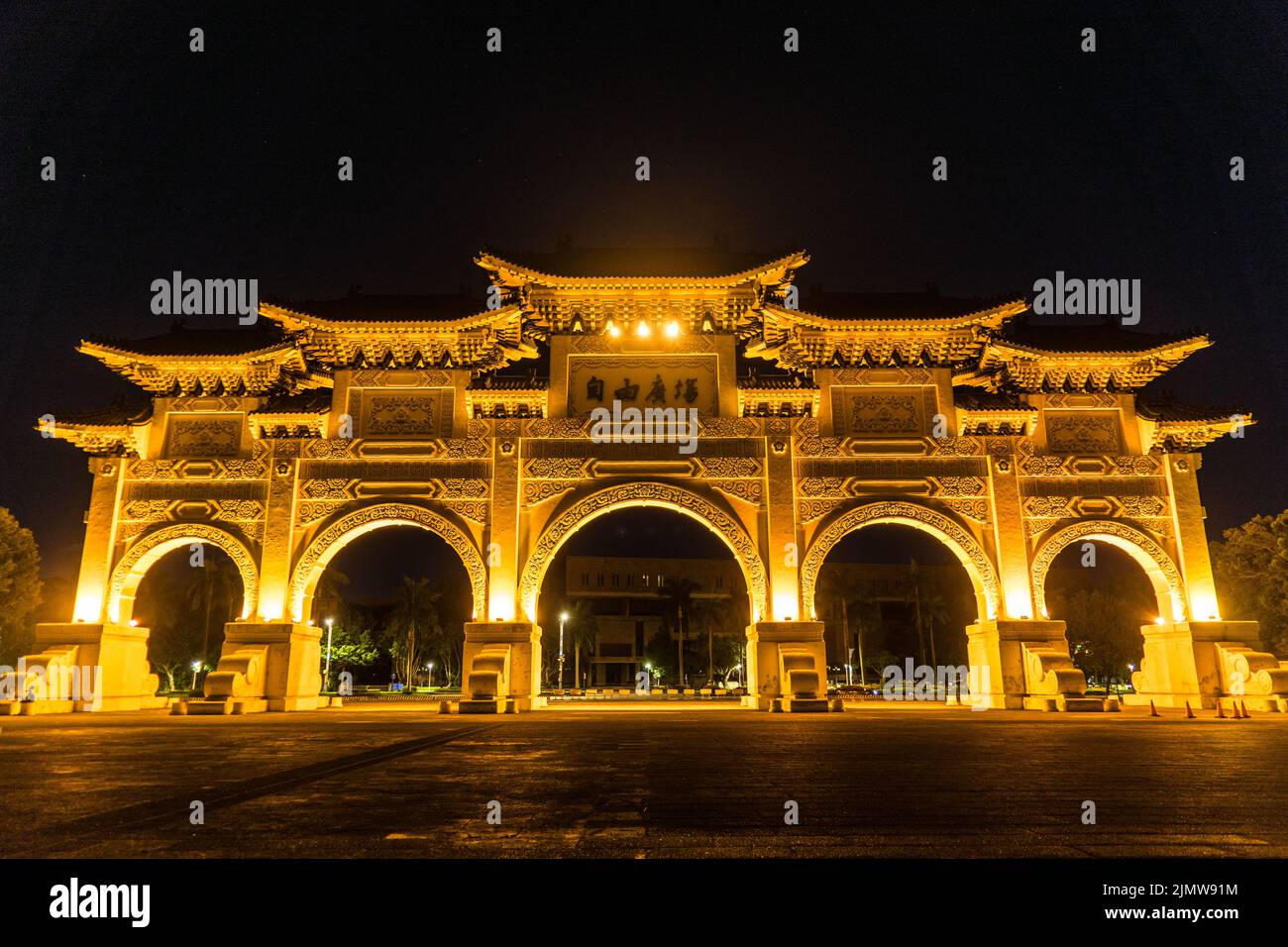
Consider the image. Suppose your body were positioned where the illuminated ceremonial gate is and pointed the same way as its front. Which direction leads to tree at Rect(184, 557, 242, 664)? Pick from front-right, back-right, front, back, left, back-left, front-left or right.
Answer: back-right

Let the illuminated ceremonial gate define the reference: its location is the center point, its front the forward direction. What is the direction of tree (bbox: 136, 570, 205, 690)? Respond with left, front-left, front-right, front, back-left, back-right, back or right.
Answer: back-right

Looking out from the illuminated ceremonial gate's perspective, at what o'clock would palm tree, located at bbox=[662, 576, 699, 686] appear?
The palm tree is roughly at 6 o'clock from the illuminated ceremonial gate.

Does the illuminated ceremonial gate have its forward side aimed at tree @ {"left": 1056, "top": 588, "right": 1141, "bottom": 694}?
no

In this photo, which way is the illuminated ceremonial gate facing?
toward the camera

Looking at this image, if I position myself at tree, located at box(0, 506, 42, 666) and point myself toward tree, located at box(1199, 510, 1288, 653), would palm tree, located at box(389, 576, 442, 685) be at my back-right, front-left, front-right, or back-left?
front-left

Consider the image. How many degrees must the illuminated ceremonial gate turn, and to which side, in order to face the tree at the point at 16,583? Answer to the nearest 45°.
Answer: approximately 90° to its right

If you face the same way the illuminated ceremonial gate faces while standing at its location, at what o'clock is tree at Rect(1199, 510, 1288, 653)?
The tree is roughly at 8 o'clock from the illuminated ceremonial gate.

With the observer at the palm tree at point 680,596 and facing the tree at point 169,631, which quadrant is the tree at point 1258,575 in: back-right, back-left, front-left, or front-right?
back-left

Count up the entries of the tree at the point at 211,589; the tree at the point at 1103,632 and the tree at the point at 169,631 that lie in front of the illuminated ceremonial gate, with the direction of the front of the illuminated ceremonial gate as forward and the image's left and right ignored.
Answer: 0

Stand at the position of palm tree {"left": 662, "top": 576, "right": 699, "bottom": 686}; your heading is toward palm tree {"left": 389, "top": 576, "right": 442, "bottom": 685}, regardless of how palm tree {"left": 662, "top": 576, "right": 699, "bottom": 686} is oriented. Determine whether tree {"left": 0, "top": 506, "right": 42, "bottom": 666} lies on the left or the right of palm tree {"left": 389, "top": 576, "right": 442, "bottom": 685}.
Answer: left

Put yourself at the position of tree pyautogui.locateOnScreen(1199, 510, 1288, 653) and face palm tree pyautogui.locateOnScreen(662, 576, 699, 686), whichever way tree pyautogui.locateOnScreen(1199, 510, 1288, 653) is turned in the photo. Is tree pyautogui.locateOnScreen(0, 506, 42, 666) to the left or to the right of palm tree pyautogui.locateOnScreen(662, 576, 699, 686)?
left

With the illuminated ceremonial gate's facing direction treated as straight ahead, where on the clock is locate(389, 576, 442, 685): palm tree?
The palm tree is roughly at 5 o'clock from the illuminated ceremonial gate.

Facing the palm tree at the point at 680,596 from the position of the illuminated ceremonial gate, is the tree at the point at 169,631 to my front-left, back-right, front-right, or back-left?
front-left
